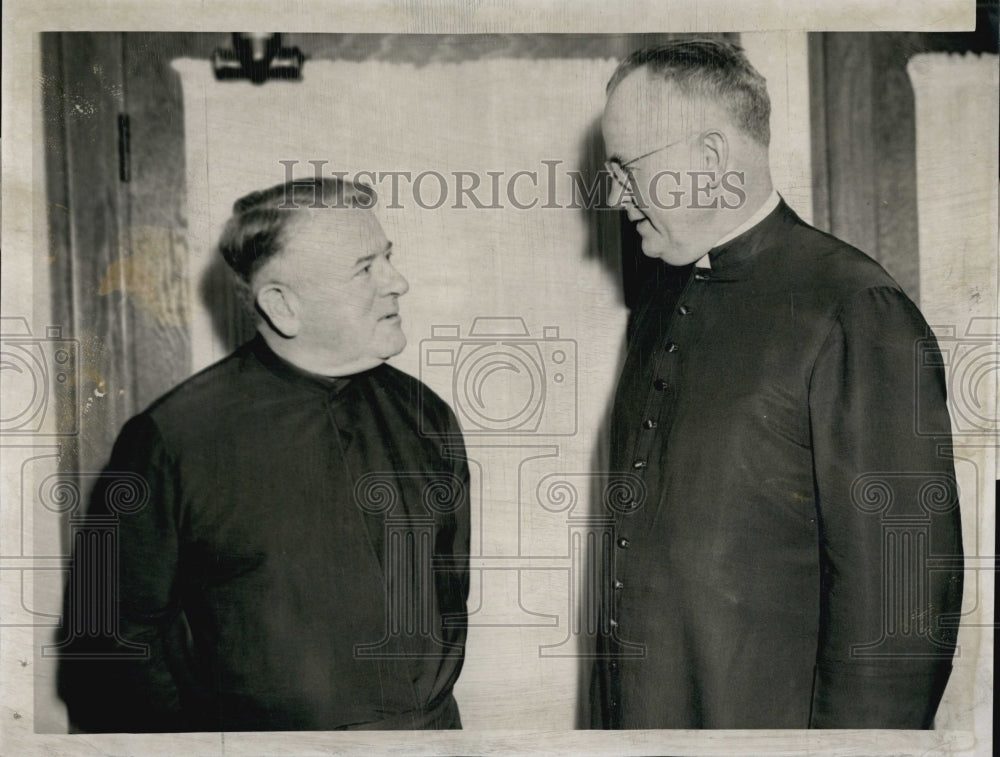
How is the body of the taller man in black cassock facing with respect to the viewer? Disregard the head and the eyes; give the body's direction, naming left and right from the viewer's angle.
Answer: facing the viewer and to the left of the viewer
